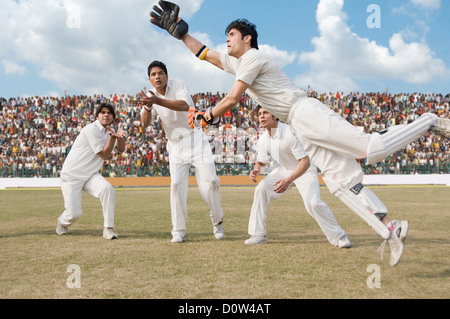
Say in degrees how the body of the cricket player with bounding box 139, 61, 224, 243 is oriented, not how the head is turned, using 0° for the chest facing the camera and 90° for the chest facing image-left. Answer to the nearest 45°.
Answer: approximately 45°

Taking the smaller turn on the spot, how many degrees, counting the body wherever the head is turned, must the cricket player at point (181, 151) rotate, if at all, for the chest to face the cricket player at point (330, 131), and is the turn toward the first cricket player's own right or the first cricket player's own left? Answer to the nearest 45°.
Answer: approximately 90° to the first cricket player's own left

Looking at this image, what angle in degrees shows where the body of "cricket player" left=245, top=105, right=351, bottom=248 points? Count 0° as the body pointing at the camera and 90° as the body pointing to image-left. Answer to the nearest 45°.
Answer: approximately 45°

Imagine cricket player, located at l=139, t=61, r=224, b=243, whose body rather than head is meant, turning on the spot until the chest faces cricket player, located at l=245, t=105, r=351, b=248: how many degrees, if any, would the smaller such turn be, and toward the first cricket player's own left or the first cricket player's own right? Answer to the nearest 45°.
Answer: approximately 135° to the first cricket player's own left

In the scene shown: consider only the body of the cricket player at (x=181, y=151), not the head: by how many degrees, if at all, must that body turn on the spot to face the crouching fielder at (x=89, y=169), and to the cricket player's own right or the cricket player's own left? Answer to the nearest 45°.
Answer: approximately 90° to the cricket player's own right
